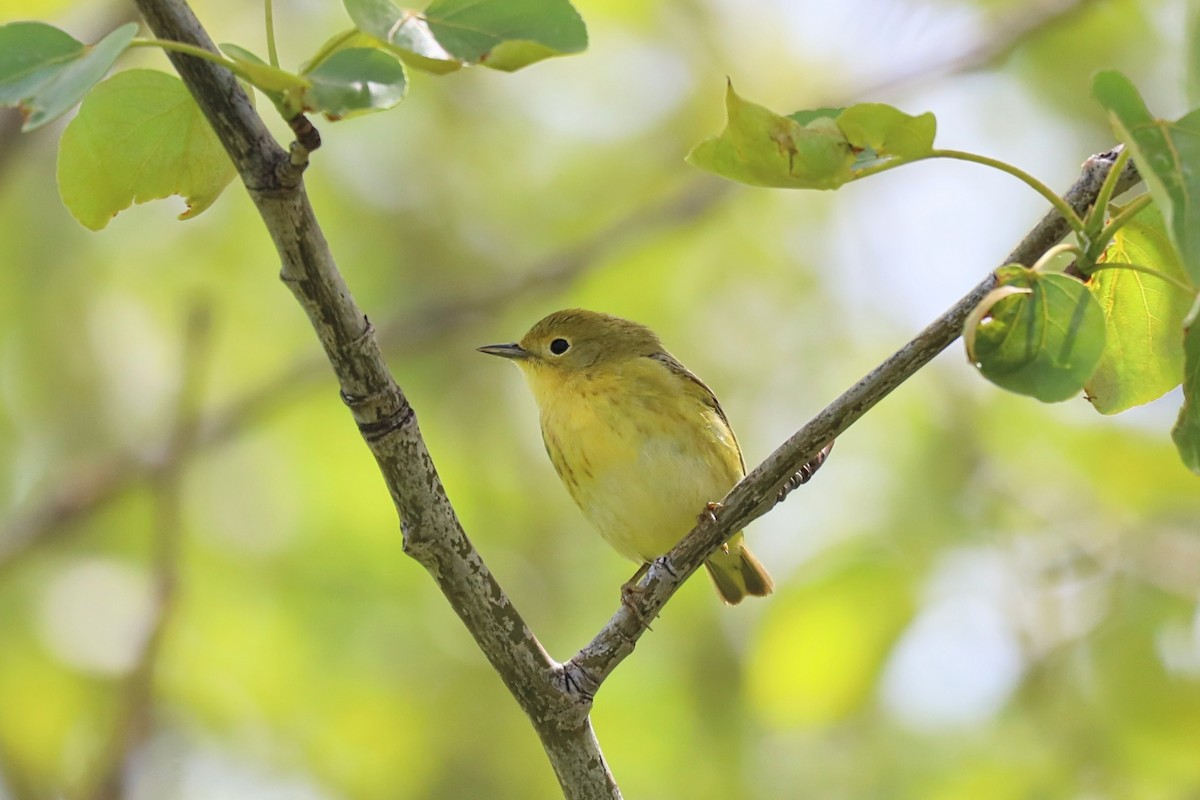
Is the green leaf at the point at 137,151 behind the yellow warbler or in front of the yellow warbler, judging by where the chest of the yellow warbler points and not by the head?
in front

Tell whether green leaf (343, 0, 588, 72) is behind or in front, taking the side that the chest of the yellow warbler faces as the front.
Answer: in front

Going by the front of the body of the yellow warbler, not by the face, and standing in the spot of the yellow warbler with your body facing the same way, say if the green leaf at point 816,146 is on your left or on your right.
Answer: on your left

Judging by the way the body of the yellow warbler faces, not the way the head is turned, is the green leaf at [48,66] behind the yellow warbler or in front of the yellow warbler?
in front

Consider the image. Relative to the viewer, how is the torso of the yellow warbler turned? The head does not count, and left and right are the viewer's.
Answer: facing the viewer and to the left of the viewer
